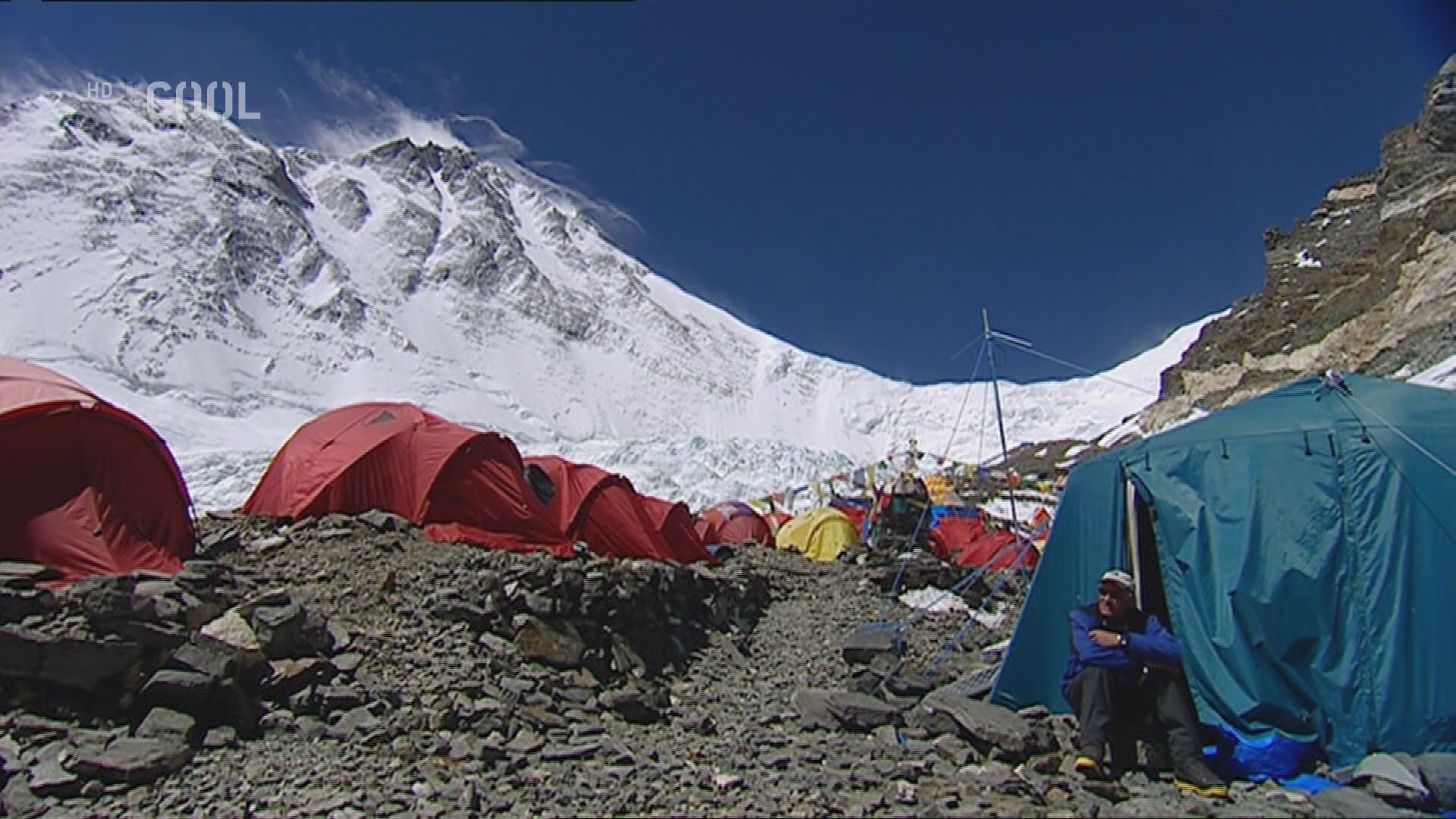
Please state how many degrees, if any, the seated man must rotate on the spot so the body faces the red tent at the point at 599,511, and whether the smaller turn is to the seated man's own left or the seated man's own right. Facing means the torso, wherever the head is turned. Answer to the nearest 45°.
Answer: approximately 135° to the seated man's own right

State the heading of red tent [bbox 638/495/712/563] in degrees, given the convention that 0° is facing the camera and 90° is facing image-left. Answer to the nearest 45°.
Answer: approximately 315°

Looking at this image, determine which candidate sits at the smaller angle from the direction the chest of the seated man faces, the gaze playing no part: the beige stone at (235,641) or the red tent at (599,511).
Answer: the beige stone

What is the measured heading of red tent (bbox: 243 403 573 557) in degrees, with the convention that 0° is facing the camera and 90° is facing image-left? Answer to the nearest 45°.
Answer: approximately 315°

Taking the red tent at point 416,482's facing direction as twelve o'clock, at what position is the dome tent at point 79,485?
The dome tent is roughly at 3 o'clock from the red tent.

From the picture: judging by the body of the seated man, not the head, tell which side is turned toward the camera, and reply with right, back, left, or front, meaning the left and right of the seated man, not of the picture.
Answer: front

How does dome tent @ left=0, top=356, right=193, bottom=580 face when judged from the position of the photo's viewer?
facing the viewer and to the right of the viewer

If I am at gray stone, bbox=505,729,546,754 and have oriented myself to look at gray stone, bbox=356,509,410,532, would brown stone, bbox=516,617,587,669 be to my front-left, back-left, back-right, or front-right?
front-right
